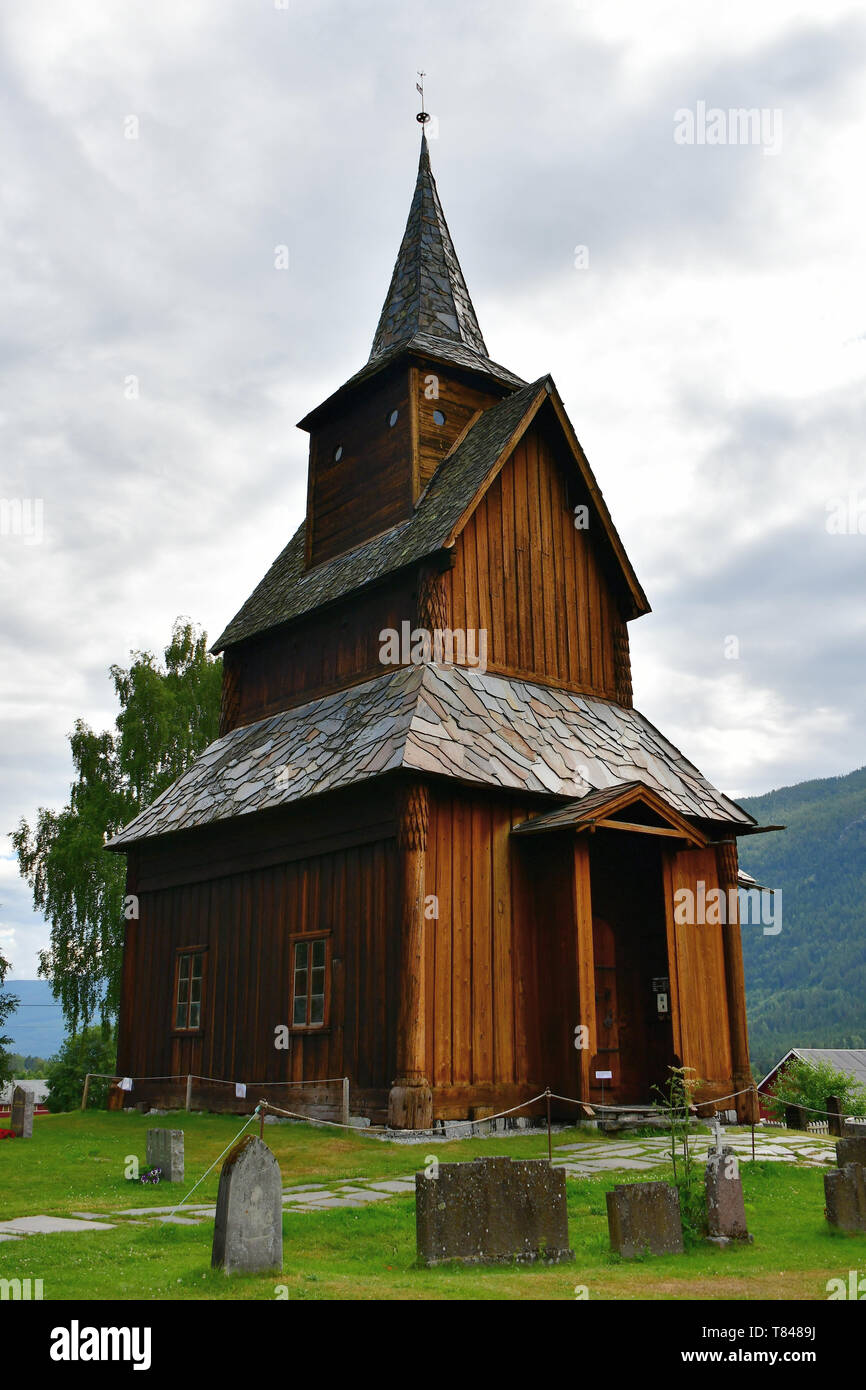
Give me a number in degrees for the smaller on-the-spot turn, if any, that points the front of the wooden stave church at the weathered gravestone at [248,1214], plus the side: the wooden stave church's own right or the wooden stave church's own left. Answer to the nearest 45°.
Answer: approximately 45° to the wooden stave church's own right

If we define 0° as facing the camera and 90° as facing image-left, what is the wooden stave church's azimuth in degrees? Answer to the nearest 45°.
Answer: approximately 315°

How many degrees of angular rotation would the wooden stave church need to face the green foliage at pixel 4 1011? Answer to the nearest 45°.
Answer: approximately 180°

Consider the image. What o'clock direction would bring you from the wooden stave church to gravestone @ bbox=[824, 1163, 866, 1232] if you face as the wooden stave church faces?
The gravestone is roughly at 1 o'clock from the wooden stave church.

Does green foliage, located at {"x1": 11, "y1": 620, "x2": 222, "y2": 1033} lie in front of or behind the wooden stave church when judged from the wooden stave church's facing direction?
behind

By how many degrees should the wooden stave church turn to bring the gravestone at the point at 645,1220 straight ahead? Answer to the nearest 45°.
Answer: approximately 45° to its right

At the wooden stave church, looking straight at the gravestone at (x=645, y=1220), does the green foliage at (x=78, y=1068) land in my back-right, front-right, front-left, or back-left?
back-right

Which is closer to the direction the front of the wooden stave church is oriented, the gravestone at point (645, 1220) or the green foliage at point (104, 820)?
the gravestone

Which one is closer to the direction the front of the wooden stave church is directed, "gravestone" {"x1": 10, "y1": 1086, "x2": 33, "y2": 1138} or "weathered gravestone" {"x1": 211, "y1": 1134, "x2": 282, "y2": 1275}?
the weathered gravestone

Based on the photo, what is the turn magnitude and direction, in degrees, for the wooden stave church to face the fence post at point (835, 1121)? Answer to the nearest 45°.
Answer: approximately 45° to its left
